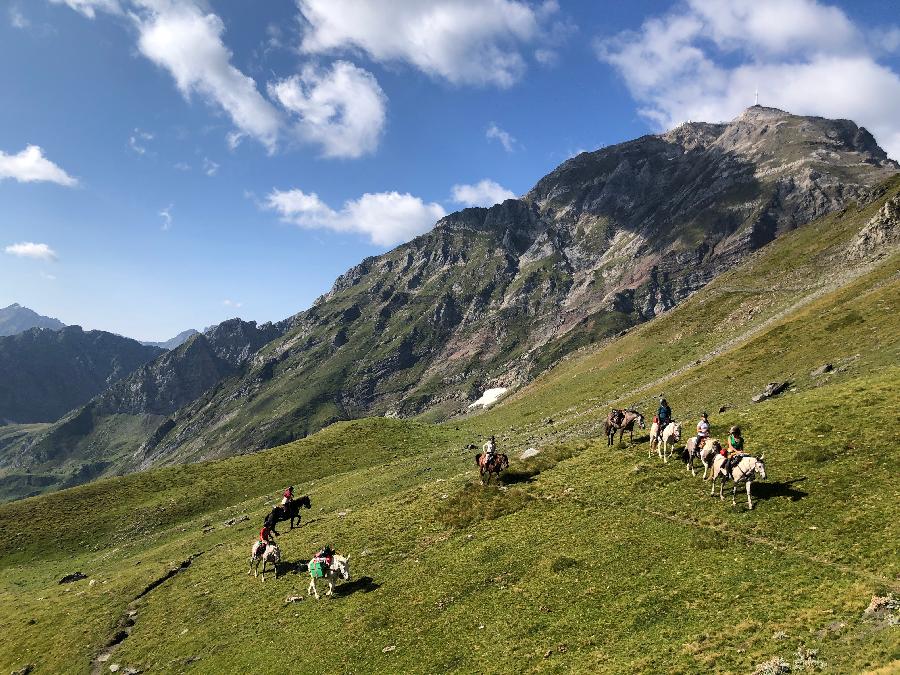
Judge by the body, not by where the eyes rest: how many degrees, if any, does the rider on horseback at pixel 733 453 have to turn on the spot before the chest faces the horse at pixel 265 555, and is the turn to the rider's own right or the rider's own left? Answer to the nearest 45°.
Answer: approximately 135° to the rider's own right

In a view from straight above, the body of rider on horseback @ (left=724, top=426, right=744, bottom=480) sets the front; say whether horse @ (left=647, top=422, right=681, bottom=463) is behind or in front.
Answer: behind

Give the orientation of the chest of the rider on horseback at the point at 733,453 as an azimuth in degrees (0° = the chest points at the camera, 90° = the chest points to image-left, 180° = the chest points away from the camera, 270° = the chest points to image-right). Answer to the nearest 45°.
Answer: approximately 315°

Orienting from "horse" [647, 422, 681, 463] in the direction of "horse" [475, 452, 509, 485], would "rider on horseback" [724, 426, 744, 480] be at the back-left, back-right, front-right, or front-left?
back-left
